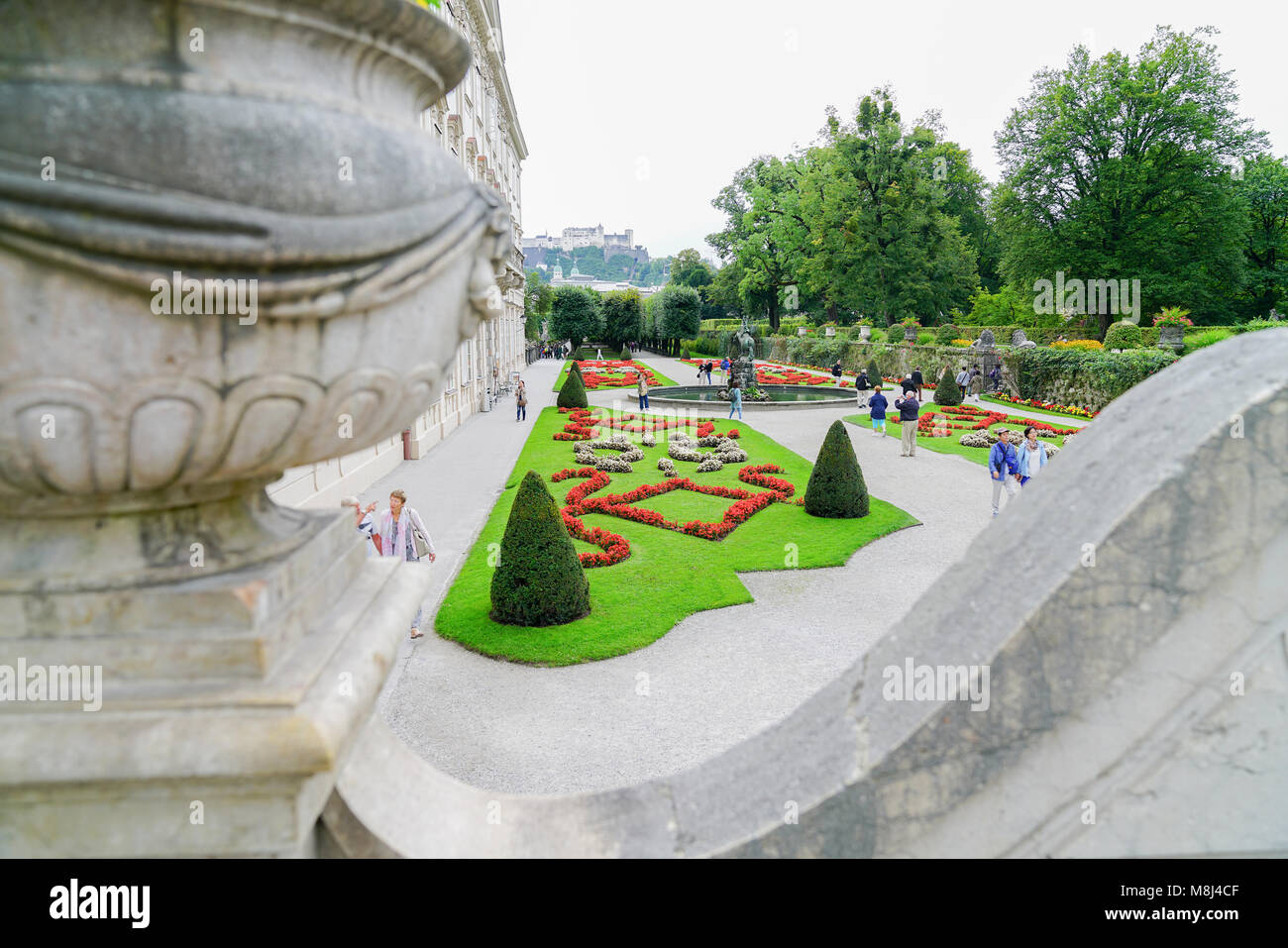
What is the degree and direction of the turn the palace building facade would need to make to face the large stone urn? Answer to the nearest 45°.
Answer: approximately 90° to its right

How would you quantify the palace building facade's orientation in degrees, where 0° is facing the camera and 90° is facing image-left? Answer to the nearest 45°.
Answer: approximately 270°

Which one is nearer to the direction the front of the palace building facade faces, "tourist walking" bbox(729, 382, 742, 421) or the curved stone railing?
the tourist walking

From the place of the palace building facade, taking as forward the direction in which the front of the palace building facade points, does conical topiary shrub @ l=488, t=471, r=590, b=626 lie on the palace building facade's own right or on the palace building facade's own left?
on the palace building facade's own right

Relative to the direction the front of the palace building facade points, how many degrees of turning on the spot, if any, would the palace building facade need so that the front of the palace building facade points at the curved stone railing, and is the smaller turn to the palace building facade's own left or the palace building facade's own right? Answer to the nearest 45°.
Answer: approximately 90° to the palace building facade's own right

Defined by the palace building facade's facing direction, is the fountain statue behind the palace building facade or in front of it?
in front

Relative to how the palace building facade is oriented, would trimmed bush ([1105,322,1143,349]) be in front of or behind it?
in front
